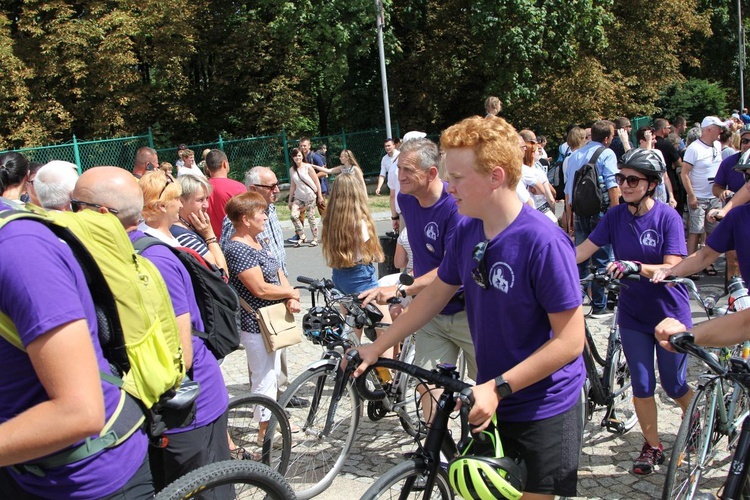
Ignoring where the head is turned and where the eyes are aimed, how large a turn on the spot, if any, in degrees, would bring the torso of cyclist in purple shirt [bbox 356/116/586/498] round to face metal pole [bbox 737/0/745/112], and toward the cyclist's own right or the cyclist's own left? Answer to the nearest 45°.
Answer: approximately 135° to the cyclist's own right

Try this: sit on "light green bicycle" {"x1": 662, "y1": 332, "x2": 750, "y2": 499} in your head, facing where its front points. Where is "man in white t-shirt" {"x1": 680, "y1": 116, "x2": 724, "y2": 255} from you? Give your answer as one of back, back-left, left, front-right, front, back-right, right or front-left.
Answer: back-right

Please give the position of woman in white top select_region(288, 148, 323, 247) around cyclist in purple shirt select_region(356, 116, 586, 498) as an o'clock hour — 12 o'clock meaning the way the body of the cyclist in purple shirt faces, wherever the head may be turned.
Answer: The woman in white top is roughly at 4 o'clock from the cyclist in purple shirt.

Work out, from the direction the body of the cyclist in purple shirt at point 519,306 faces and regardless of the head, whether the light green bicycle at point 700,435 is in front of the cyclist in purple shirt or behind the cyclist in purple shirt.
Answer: behind

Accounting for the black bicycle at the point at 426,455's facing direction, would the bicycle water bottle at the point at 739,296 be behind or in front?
behind

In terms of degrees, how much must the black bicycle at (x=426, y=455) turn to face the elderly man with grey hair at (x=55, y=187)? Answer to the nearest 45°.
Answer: approximately 90° to its right
